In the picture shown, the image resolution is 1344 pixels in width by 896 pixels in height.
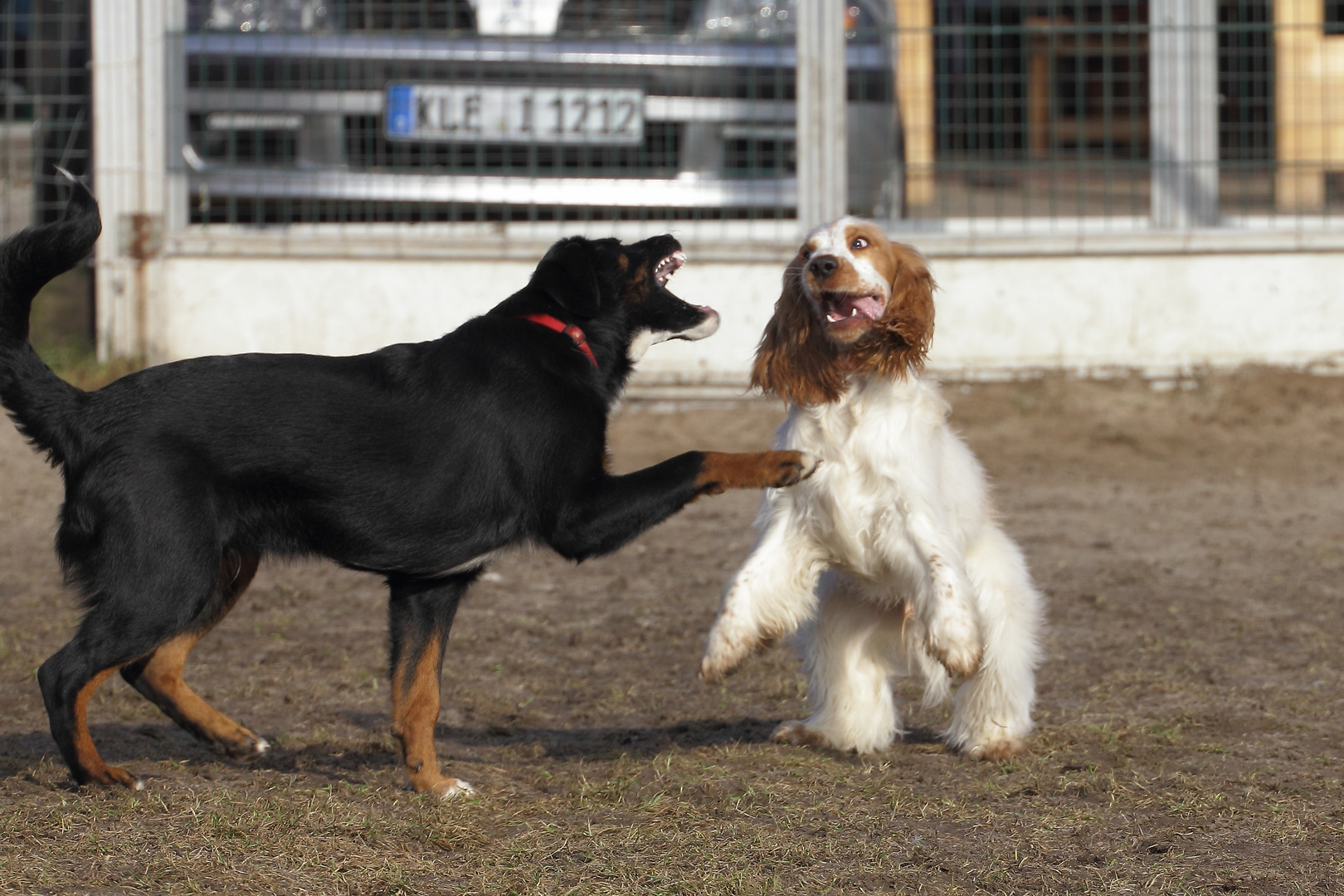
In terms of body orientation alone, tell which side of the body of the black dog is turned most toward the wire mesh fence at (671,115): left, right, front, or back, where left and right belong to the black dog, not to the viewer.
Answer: left

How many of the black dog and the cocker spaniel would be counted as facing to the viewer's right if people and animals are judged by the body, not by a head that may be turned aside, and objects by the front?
1

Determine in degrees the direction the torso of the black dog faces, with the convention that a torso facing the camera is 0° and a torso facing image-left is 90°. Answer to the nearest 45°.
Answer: approximately 270°

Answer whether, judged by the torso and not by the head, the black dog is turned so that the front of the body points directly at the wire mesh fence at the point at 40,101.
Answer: no

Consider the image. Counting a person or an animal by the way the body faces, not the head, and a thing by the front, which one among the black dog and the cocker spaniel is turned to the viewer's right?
the black dog

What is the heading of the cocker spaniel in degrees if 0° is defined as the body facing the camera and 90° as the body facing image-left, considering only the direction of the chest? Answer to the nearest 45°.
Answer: approximately 45°

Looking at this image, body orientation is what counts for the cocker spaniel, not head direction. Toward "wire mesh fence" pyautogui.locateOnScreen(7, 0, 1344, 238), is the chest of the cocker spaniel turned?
no

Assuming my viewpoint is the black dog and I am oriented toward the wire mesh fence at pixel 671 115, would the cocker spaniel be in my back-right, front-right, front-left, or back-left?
front-right
